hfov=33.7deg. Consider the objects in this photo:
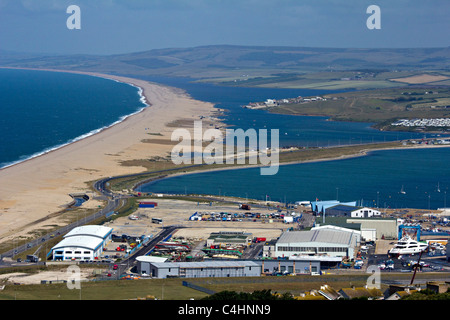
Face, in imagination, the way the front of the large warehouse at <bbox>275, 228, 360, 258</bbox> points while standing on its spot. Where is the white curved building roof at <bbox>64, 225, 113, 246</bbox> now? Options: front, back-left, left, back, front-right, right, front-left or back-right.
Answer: right

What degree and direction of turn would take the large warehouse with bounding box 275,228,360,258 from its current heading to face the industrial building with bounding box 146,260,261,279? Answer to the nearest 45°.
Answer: approximately 45° to its right

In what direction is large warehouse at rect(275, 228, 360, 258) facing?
toward the camera

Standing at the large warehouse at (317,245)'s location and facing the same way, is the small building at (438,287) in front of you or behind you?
in front

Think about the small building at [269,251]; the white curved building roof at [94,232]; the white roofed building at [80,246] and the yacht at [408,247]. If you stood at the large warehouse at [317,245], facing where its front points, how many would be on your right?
3

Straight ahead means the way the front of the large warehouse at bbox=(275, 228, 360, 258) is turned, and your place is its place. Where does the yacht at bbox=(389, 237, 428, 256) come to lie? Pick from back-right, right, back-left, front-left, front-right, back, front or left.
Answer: left

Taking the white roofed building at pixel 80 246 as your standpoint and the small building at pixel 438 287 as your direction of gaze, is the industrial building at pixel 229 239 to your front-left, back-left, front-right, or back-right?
front-left

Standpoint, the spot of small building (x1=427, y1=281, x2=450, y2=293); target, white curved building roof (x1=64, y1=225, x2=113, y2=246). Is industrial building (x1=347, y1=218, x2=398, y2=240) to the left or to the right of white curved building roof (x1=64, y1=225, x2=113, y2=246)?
right

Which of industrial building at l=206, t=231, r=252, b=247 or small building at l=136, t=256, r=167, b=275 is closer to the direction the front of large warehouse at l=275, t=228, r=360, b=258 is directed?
the small building

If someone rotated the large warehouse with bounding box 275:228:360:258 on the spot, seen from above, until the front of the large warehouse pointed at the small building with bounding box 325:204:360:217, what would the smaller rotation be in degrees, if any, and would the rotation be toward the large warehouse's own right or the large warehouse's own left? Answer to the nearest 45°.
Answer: approximately 180°
